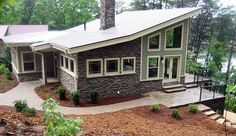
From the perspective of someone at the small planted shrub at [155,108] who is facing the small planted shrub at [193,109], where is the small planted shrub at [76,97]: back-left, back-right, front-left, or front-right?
back-left

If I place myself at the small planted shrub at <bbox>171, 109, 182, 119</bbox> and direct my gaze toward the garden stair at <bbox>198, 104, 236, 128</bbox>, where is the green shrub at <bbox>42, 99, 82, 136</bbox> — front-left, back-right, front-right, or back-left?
back-right
